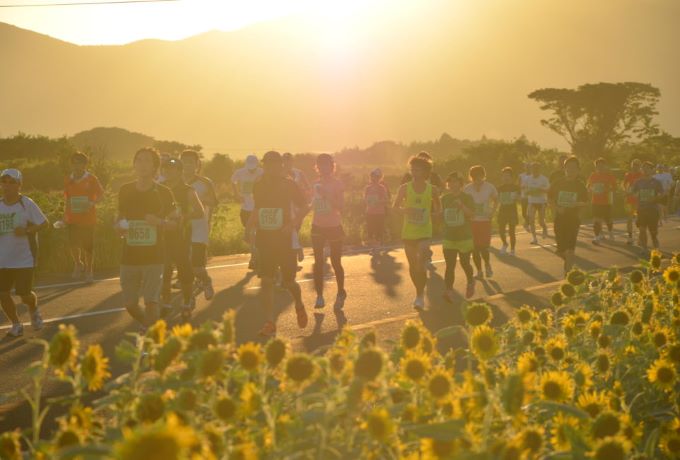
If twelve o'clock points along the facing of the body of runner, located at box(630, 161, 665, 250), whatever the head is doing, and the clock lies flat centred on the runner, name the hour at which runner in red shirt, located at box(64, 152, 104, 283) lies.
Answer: The runner in red shirt is roughly at 2 o'clock from the runner.

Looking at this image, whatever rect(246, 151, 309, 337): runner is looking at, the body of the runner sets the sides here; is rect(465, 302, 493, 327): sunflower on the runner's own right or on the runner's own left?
on the runner's own left

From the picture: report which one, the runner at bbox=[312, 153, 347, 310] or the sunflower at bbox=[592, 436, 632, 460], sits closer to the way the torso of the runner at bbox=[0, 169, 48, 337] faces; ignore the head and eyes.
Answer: the sunflower

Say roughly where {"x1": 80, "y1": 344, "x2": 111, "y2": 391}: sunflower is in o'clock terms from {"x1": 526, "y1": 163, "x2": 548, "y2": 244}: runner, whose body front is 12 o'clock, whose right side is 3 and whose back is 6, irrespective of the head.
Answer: The sunflower is roughly at 12 o'clock from the runner.

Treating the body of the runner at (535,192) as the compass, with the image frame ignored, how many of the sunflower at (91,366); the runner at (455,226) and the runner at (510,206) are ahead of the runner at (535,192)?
3

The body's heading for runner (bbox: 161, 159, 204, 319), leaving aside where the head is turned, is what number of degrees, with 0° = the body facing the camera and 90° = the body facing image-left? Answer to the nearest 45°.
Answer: approximately 45°

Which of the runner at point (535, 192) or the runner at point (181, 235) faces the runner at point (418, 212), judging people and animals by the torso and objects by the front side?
the runner at point (535, 192)
